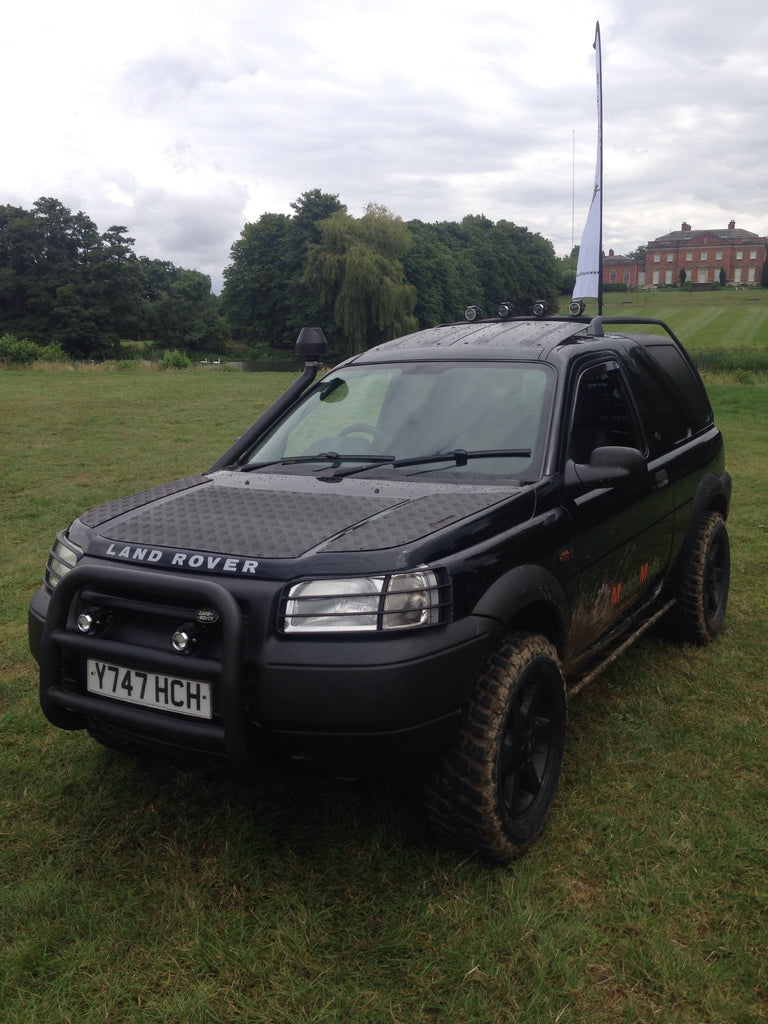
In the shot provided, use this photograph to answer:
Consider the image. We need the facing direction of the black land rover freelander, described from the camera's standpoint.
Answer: facing the viewer and to the left of the viewer
